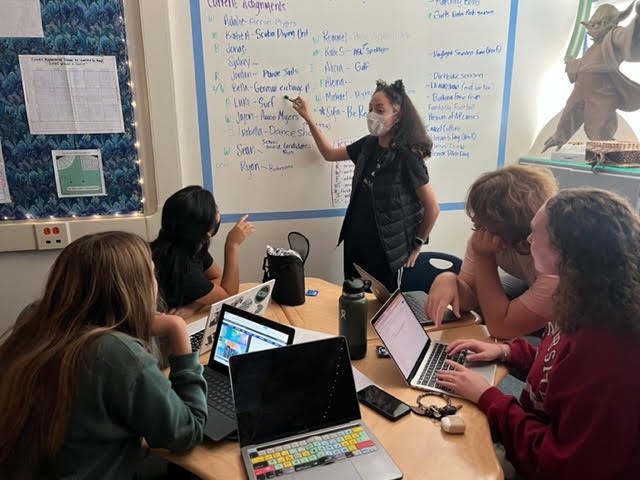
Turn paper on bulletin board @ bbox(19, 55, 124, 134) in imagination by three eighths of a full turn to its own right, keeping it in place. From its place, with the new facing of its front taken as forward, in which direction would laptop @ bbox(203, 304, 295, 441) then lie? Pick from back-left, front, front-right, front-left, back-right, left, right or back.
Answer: back-left

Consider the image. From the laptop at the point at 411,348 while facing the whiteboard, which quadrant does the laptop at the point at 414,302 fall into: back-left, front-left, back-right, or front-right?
front-right

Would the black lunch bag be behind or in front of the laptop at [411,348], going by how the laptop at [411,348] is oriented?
behind

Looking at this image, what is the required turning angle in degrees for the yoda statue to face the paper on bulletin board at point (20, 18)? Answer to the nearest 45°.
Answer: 0° — it already faces it

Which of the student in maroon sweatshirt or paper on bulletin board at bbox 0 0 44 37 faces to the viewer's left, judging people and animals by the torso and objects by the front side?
the student in maroon sweatshirt

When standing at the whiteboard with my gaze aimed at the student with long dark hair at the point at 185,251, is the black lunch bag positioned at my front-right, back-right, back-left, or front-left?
front-left

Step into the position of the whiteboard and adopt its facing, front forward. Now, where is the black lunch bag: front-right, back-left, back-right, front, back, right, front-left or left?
front

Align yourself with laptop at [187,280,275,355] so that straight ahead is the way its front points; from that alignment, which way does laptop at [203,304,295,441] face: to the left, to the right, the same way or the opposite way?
to the left

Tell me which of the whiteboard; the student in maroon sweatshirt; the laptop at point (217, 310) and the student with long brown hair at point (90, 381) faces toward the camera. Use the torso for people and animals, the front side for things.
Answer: the whiteboard

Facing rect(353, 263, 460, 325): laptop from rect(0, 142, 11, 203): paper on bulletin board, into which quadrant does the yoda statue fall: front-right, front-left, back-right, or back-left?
front-left

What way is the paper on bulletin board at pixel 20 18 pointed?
toward the camera

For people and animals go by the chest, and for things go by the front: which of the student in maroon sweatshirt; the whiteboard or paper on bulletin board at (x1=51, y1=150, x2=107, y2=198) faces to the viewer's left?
the student in maroon sweatshirt

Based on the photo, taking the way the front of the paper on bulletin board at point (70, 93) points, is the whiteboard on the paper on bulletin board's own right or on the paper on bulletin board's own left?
on the paper on bulletin board's own left

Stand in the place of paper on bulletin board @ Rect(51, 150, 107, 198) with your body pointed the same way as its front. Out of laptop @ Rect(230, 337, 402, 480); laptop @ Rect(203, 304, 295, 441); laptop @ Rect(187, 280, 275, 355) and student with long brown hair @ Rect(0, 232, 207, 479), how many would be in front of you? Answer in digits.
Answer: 4

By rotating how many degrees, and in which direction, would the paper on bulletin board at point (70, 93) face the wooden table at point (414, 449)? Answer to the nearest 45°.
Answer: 0° — it already faces it

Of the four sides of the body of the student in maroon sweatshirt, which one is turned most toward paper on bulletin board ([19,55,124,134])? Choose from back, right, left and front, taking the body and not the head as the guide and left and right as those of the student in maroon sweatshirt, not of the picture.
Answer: front

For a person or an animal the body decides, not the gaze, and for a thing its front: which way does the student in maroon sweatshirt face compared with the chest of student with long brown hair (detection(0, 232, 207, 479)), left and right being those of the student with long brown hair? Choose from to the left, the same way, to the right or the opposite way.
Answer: to the left

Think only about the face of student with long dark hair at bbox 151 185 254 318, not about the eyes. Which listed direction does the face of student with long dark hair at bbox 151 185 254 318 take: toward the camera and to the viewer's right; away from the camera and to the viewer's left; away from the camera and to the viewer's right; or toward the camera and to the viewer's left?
away from the camera and to the viewer's right

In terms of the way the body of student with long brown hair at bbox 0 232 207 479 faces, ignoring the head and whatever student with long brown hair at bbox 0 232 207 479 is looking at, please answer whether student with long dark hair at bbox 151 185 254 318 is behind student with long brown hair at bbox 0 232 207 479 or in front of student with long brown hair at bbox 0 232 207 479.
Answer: in front
